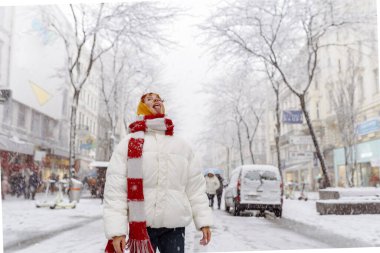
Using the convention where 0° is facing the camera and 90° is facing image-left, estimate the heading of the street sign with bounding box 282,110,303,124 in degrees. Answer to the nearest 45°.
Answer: approximately 0°

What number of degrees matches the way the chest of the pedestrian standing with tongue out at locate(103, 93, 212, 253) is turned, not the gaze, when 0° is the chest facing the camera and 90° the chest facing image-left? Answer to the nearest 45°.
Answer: approximately 0°

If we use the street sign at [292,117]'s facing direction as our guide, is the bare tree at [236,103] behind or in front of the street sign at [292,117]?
behind
